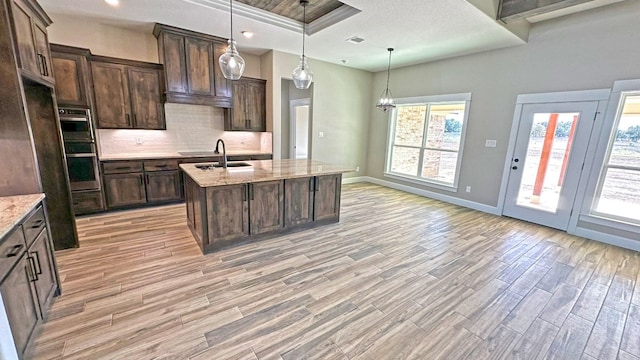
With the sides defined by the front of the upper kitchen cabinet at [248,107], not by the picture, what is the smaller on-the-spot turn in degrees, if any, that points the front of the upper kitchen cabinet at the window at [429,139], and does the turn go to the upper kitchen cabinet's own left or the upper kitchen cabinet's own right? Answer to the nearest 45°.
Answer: approximately 90° to the upper kitchen cabinet's own left

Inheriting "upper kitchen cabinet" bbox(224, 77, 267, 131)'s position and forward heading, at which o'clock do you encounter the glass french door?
The glass french door is roughly at 10 o'clock from the upper kitchen cabinet.

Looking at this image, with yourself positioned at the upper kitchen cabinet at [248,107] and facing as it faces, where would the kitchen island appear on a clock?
The kitchen island is roughly at 12 o'clock from the upper kitchen cabinet.

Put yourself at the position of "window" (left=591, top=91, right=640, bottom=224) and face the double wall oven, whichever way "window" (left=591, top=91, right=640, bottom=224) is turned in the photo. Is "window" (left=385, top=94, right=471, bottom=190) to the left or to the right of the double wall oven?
right

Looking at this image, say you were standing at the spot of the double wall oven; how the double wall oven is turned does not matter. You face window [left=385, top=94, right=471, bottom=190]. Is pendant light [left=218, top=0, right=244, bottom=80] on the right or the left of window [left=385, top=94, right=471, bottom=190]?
right

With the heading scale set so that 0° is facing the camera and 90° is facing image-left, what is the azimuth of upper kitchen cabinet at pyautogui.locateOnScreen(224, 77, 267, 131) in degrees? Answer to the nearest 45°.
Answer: approximately 0°

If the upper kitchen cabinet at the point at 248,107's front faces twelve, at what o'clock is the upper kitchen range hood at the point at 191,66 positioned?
the upper kitchen range hood at the point at 191,66 is roughly at 2 o'clock from the upper kitchen cabinet at the point at 248,107.

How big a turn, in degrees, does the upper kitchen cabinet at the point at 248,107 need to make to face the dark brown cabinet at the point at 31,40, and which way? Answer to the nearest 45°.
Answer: approximately 45° to its right

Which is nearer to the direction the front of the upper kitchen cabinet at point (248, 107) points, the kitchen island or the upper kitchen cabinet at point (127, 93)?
the kitchen island

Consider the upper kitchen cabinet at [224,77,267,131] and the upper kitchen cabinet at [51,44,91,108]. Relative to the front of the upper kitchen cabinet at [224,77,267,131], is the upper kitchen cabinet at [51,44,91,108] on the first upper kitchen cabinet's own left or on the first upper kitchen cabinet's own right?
on the first upper kitchen cabinet's own right

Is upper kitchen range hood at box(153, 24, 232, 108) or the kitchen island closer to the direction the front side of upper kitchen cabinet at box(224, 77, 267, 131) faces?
the kitchen island

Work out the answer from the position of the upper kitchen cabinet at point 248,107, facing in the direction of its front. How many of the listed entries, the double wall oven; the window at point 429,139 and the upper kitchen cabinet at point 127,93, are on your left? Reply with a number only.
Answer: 1

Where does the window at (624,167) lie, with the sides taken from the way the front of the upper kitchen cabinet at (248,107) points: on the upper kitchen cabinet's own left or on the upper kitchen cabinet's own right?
on the upper kitchen cabinet's own left

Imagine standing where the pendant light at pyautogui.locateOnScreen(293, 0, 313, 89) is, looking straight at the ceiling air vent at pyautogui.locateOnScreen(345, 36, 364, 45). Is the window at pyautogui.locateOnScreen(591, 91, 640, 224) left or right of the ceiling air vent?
right
